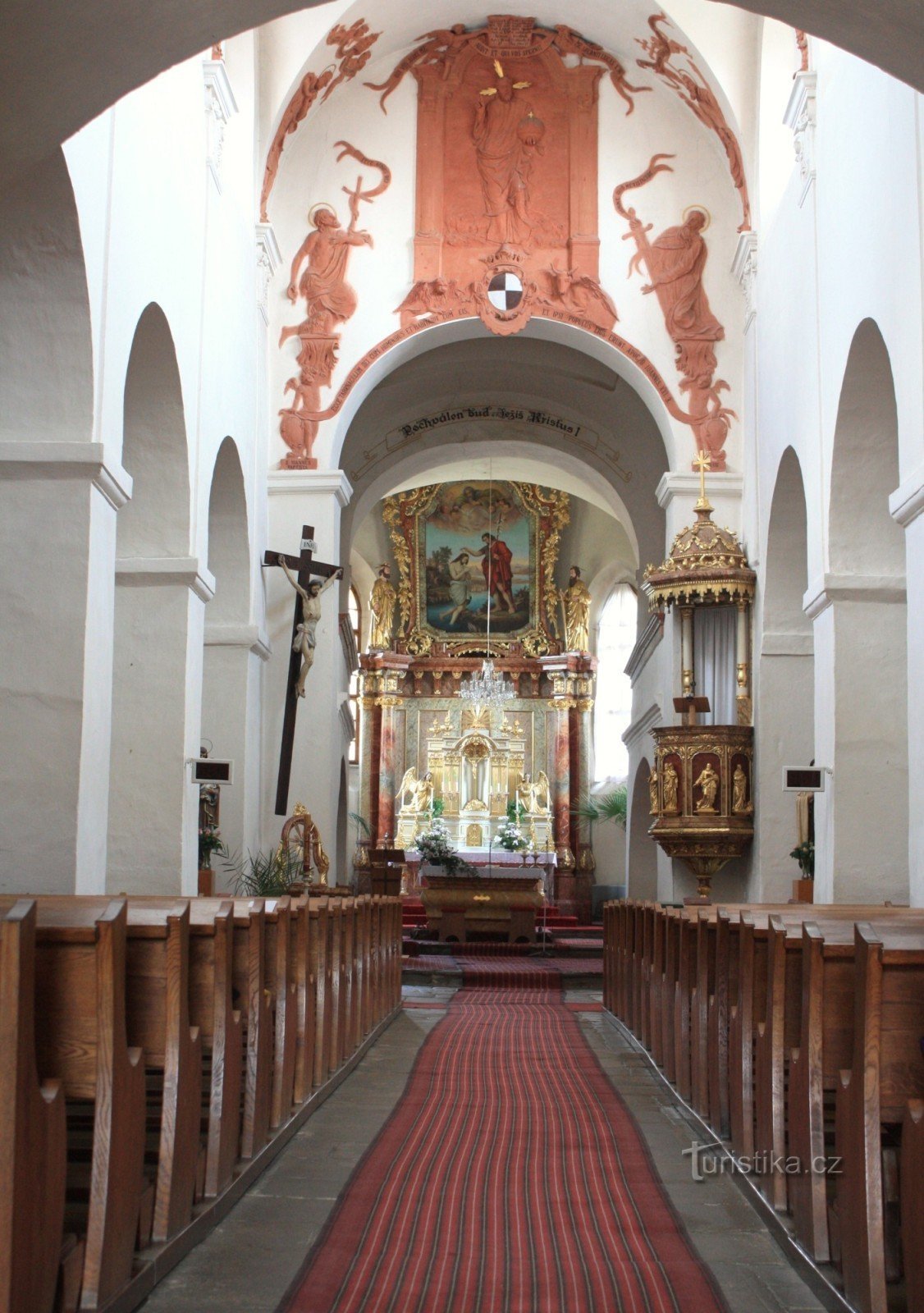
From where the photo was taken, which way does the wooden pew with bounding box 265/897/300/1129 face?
away from the camera

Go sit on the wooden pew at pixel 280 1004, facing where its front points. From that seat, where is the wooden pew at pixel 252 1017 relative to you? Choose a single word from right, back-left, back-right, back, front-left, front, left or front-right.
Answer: back

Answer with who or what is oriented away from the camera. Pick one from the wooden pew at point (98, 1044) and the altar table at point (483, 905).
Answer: the wooden pew

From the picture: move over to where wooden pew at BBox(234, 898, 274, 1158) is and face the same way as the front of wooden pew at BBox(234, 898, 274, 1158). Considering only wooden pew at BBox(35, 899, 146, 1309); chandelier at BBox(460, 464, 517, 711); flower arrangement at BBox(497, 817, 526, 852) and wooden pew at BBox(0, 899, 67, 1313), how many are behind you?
2

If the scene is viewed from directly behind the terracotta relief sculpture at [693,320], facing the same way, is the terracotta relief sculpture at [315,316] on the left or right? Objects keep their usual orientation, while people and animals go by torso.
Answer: on its right

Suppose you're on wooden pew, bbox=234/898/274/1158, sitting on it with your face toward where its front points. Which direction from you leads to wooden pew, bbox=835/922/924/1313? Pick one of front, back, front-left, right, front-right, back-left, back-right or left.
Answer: back-right

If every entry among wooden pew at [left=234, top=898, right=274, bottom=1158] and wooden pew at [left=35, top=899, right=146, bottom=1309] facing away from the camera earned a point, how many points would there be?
2
